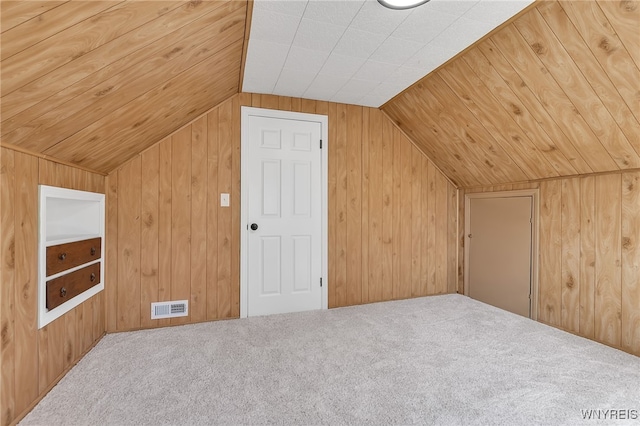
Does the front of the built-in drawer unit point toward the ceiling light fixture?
yes

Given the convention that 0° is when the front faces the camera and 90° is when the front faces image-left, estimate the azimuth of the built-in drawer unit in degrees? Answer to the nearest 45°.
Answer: approximately 315°

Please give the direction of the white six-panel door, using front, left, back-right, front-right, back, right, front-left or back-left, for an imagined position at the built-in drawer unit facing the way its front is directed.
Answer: front-left

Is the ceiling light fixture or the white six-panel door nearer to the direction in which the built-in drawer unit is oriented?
the ceiling light fixture
